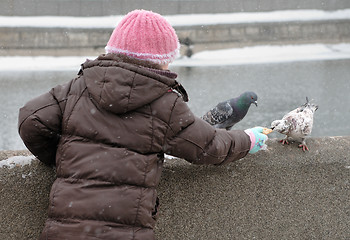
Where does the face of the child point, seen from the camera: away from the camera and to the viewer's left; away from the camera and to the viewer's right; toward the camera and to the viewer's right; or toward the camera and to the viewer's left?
away from the camera and to the viewer's right

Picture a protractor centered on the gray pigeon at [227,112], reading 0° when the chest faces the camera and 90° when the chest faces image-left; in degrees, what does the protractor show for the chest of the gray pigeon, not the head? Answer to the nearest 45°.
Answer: approximately 270°

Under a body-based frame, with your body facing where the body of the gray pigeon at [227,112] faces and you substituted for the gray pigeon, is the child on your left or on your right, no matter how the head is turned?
on your right

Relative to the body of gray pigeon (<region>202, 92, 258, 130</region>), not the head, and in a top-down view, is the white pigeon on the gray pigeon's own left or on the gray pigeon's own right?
on the gray pigeon's own right
